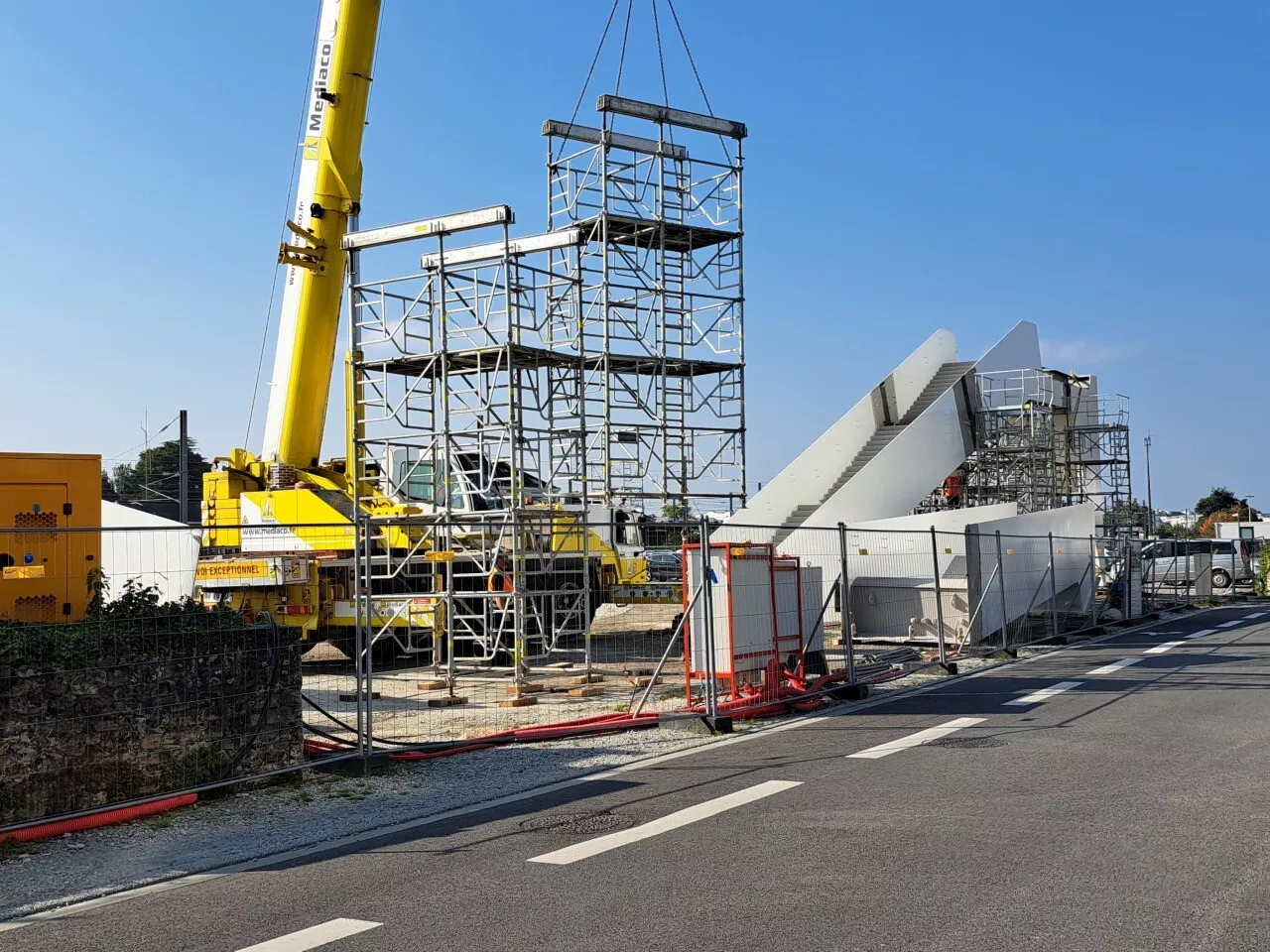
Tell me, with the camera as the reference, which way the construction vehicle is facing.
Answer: facing away from the viewer and to the right of the viewer

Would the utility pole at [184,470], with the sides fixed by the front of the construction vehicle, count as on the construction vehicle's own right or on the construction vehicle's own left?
on the construction vehicle's own left

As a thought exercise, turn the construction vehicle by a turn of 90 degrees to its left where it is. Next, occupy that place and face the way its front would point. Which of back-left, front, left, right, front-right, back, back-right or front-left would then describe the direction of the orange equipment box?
back-left

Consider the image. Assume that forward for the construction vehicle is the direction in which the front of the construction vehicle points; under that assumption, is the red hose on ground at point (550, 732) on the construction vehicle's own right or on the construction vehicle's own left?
on the construction vehicle's own right

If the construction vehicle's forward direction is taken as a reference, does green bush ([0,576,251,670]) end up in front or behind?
behind

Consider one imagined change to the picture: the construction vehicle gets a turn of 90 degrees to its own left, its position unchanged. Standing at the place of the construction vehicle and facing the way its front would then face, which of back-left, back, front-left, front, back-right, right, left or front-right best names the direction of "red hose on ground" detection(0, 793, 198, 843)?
back-left
